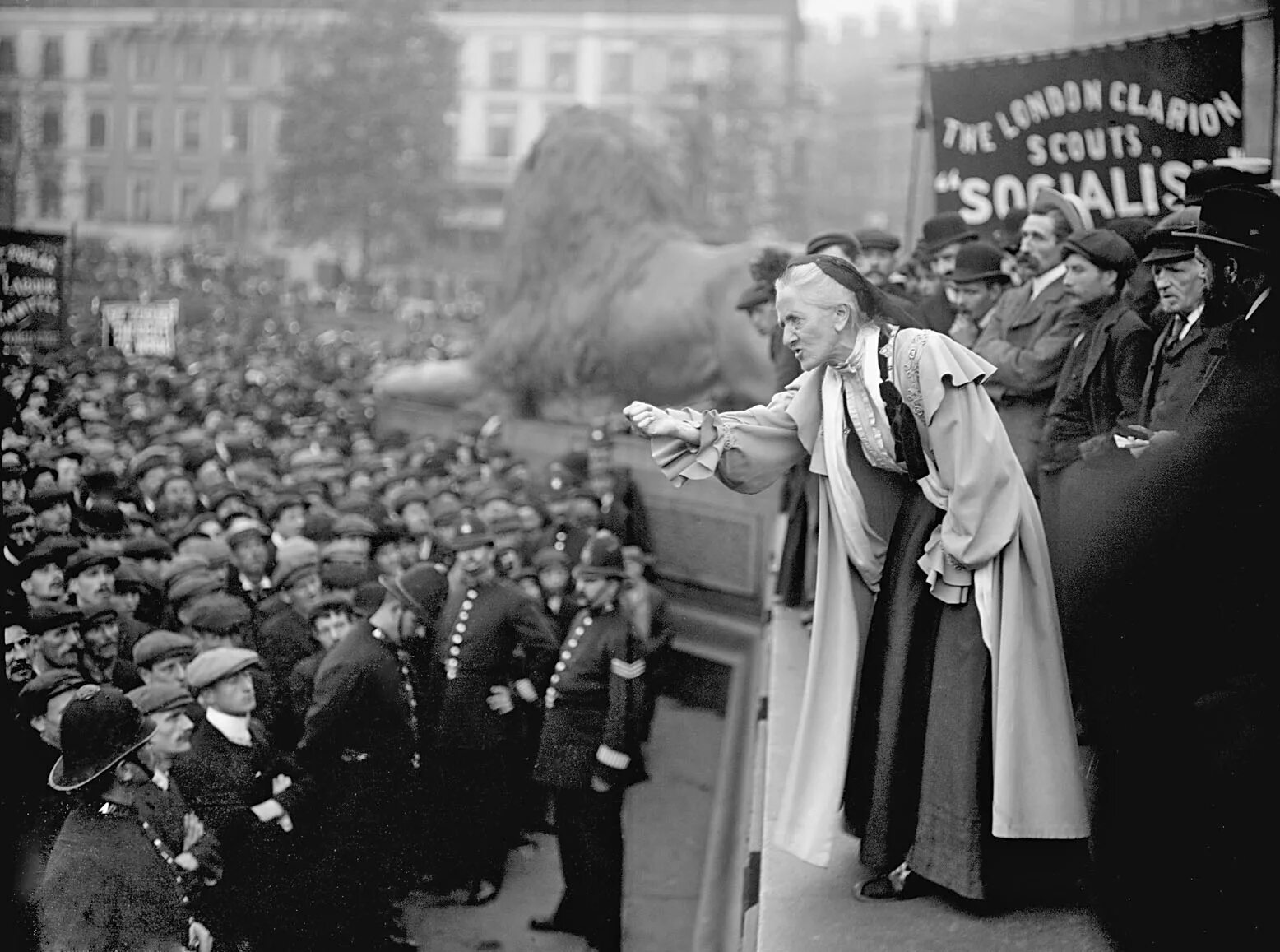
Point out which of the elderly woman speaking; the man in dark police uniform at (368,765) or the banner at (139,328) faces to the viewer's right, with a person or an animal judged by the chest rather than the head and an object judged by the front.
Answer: the man in dark police uniform

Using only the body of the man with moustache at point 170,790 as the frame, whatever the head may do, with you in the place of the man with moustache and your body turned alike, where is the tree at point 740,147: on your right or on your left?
on your left

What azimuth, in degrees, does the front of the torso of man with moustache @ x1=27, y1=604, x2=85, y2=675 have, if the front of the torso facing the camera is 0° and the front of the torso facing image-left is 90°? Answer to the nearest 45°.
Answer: approximately 315°

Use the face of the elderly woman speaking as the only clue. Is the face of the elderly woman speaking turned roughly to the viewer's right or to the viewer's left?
to the viewer's left

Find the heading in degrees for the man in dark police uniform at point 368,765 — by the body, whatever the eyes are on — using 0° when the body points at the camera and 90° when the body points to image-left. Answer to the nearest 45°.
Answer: approximately 270°

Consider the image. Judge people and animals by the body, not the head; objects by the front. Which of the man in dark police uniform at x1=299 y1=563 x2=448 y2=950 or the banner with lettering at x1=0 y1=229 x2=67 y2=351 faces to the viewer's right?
the man in dark police uniform

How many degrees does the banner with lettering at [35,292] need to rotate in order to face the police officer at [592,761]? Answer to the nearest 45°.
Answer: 0° — it already faces them

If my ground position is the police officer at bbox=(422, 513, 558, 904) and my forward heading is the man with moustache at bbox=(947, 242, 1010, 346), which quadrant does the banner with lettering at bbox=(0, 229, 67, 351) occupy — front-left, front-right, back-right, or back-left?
back-left

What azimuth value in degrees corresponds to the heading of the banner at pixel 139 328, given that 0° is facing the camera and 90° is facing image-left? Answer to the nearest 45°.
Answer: approximately 0°

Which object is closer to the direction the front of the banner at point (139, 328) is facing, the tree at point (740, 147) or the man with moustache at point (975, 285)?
the man with moustache

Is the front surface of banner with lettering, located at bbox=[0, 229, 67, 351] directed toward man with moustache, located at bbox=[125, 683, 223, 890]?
yes
